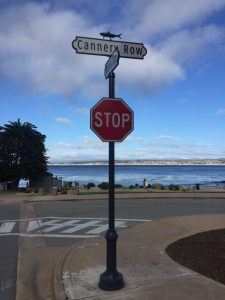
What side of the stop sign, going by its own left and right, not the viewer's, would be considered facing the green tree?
back

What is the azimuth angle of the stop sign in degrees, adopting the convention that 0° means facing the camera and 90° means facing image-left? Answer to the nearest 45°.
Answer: approximately 0°
